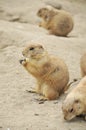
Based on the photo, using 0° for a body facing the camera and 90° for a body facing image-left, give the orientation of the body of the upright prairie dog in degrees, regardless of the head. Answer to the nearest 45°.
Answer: approximately 90°

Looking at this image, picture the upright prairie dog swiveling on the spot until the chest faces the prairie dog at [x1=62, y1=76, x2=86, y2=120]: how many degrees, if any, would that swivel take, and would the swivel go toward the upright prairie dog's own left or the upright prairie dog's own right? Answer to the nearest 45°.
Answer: approximately 135° to the upright prairie dog's own left

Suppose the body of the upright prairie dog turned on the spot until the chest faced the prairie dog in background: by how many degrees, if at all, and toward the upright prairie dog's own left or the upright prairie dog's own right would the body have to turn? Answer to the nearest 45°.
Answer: approximately 90° to the upright prairie dog's own right

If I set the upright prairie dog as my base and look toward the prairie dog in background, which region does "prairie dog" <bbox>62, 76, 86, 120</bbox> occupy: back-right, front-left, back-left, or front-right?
back-right
